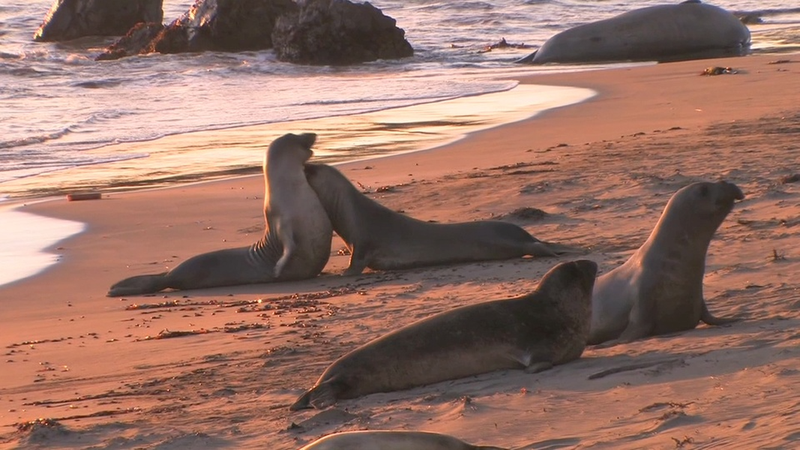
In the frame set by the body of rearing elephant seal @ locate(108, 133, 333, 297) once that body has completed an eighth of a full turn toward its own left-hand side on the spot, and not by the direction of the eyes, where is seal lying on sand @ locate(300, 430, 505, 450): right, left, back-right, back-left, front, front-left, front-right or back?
back-right

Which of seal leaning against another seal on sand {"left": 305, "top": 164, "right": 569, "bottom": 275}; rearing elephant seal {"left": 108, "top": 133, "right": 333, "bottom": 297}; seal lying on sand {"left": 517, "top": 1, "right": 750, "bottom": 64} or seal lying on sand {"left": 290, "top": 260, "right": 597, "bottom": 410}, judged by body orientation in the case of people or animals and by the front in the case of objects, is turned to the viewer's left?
seal leaning against another seal on sand {"left": 305, "top": 164, "right": 569, "bottom": 275}

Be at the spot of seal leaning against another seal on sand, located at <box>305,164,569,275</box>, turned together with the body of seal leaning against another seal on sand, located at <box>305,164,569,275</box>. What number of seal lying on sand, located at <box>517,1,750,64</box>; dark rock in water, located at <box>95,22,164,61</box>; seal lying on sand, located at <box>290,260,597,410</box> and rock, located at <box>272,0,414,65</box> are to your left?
1

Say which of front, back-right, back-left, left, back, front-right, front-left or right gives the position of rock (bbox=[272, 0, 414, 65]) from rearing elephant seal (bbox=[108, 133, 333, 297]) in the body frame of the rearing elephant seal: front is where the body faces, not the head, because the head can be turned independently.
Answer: left

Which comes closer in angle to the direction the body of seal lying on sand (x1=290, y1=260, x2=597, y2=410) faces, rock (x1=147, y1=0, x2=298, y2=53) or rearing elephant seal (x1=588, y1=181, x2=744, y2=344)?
the rearing elephant seal

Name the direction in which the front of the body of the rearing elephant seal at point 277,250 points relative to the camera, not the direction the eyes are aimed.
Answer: to the viewer's right

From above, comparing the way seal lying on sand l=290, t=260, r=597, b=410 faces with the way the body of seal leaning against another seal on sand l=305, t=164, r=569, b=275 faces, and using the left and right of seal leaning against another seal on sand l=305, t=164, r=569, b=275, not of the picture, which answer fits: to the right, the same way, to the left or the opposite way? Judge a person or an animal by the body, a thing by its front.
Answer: the opposite way

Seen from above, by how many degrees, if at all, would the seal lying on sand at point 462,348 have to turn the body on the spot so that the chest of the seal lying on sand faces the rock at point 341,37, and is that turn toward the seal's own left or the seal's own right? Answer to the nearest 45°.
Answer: approximately 90° to the seal's own left

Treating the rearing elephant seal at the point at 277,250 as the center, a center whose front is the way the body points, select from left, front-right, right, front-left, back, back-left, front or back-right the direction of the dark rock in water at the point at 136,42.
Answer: left

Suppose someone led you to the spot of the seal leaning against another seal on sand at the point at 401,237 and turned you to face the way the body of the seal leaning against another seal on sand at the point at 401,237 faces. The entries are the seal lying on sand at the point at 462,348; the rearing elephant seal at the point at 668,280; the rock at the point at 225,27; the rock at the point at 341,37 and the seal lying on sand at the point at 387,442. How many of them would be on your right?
2

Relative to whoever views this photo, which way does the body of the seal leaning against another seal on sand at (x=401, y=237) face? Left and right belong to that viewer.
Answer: facing to the left of the viewer

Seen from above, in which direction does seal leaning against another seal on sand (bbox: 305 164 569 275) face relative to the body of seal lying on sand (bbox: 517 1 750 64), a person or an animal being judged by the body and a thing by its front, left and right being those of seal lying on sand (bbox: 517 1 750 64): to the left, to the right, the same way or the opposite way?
the opposite way

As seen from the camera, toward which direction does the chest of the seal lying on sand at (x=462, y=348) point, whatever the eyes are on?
to the viewer's right

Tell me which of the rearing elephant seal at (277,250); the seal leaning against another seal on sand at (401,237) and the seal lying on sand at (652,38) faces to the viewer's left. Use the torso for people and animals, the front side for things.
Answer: the seal leaning against another seal on sand at (401,237)

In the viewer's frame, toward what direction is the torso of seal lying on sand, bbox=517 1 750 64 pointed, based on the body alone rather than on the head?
to the viewer's right
